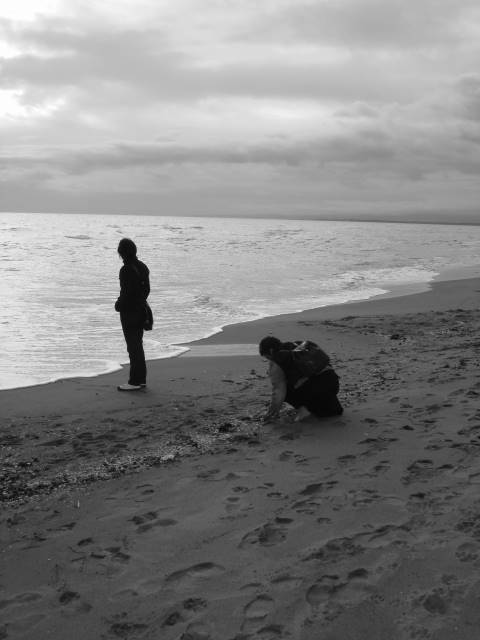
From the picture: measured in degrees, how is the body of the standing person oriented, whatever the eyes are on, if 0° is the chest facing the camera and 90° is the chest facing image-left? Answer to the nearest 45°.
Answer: approximately 90°

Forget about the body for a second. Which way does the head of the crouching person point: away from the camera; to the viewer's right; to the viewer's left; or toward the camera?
to the viewer's left

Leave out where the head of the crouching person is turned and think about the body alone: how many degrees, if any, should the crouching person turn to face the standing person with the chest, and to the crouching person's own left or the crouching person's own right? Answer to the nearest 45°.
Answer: approximately 45° to the crouching person's own right

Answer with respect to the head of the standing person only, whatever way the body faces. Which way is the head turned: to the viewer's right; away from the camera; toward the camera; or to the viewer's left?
to the viewer's left

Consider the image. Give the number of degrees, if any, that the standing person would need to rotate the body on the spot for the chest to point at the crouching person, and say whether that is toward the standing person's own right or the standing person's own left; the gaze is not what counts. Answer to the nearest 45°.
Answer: approximately 135° to the standing person's own left

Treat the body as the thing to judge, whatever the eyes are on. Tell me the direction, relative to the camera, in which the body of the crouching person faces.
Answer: to the viewer's left

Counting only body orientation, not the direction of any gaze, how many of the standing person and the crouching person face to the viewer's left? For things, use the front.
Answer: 2
